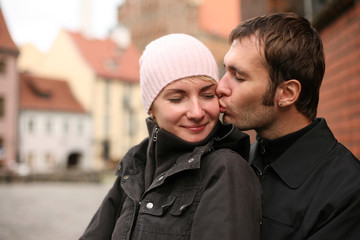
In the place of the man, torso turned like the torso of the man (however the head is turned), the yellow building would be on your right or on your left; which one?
on your right

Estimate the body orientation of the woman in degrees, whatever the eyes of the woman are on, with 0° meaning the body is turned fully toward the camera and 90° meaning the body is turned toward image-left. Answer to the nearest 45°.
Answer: approximately 45°

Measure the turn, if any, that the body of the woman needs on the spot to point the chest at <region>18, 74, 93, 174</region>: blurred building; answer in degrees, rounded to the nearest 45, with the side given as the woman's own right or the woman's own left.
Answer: approximately 135° to the woman's own right

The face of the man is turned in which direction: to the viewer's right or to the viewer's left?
to the viewer's left

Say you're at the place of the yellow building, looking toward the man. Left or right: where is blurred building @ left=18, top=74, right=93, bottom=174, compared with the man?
right

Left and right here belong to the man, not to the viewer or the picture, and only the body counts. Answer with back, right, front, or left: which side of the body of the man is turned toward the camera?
left

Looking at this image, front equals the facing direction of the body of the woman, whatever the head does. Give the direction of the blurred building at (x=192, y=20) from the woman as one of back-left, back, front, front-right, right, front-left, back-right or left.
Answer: back-right

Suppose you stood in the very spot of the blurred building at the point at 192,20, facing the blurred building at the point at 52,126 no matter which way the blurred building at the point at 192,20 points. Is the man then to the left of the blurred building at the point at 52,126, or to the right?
left
